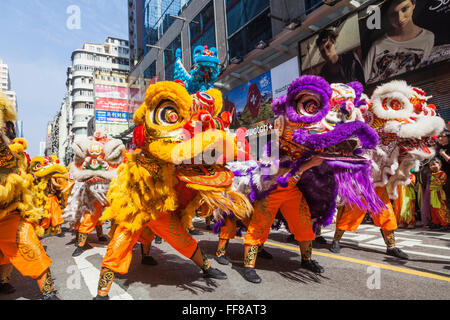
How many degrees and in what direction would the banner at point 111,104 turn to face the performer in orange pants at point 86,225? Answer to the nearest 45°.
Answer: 0° — it already faces them

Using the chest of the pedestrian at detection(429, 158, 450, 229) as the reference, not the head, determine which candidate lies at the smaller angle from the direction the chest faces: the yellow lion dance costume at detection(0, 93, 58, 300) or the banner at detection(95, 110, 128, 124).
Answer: the yellow lion dance costume

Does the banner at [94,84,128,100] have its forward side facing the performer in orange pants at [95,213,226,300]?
yes

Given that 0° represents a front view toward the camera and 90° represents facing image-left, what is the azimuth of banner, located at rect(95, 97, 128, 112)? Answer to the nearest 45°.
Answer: approximately 0°

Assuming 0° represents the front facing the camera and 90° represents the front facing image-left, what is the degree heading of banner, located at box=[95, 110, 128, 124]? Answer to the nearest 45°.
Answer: approximately 0°
